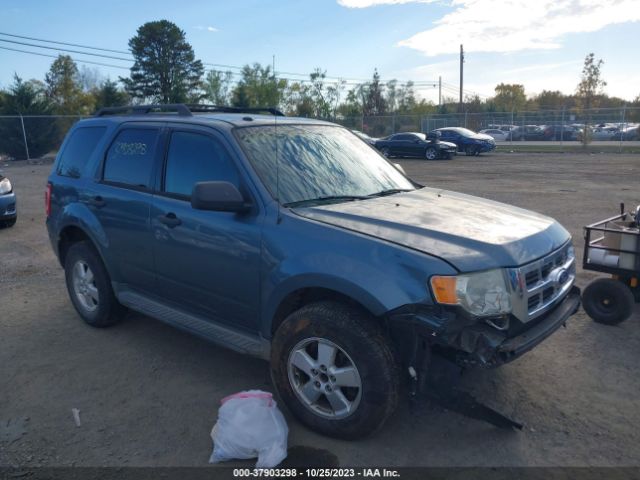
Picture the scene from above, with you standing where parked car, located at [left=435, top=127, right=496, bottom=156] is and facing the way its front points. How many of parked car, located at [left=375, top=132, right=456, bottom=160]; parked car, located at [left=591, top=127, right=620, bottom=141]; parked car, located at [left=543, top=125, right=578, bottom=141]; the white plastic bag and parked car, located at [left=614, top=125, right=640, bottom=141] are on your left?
3

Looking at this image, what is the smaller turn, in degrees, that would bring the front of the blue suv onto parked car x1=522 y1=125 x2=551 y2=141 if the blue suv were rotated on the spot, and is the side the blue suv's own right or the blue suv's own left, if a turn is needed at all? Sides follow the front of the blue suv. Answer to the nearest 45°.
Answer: approximately 90° to the blue suv's own left

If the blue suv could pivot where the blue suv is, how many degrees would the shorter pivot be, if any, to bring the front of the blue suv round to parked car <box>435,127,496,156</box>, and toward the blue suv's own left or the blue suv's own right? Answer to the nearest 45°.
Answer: approximately 135° to the blue suv's own left

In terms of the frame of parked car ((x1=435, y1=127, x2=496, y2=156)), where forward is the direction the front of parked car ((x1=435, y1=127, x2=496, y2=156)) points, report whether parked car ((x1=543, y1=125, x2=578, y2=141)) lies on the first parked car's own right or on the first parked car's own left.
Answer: on the first parked car's own left

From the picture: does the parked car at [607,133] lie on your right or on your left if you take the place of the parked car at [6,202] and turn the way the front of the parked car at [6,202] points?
on your left

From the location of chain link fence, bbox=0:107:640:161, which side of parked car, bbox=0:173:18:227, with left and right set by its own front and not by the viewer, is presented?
left

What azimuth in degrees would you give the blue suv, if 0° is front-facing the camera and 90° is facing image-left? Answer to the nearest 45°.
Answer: approximately 315°

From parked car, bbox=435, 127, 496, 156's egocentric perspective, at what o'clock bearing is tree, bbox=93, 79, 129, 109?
The tree is roughly at 5 o'clock from the parked car.

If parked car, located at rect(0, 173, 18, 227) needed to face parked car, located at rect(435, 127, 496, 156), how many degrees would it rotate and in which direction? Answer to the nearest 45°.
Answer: approximately 90° to its left

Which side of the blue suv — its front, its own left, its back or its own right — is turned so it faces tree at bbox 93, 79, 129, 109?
back

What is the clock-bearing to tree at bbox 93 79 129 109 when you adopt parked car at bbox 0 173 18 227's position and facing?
The tree is roughly at 8 o'clock from the parked car.

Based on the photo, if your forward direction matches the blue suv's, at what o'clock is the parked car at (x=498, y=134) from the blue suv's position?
The parked car is roughly at 8 o'clock from the blue suv.

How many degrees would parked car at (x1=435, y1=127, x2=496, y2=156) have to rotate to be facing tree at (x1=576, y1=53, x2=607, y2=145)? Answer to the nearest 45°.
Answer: approximately 90° to its left

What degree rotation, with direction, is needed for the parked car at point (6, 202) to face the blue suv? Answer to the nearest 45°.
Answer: approximately 45° to its right

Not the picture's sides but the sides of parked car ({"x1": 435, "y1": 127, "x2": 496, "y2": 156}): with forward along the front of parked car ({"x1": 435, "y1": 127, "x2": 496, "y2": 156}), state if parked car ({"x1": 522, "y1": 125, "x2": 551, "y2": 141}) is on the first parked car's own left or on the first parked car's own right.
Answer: on the first parked car's own left

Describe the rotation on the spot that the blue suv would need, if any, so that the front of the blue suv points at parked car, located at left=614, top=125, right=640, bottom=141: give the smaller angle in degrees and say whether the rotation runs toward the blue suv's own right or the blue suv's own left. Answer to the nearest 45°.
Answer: approximately 90° to the blue suv's own left
